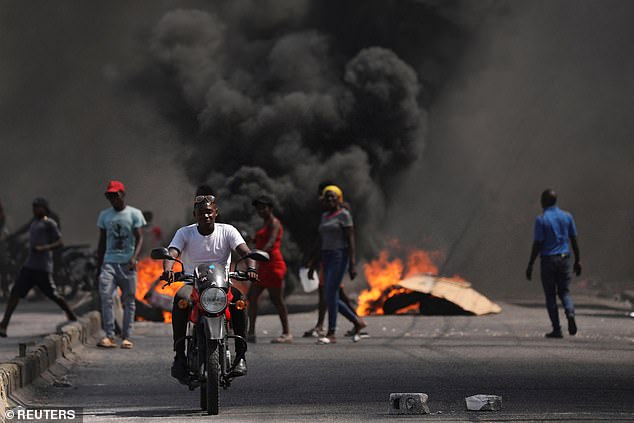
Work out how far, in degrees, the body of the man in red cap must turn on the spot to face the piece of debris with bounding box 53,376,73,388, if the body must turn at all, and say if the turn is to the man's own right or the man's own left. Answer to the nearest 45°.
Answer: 0° — they already face it

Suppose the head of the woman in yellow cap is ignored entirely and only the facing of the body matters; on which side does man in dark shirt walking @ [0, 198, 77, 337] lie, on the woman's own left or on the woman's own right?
on the woman's own right

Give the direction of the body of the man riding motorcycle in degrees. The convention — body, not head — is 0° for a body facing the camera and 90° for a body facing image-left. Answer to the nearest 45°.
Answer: approximately 0°

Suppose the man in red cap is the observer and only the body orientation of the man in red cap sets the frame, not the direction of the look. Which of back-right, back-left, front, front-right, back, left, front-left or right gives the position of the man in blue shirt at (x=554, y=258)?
left

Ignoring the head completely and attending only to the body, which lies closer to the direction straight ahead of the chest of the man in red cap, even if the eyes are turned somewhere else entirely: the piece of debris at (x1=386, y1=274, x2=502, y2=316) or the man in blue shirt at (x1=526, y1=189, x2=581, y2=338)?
the man in blue shirt

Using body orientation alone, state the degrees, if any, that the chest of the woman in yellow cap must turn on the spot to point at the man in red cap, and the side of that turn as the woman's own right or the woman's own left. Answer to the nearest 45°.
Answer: approximately 45° to the woman's own right

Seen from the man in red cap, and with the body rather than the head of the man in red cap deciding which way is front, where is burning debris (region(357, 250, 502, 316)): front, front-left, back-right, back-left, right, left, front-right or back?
back-left

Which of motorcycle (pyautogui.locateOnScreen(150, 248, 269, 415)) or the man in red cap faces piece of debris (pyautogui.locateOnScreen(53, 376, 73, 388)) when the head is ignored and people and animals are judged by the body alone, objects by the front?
the man in red cap

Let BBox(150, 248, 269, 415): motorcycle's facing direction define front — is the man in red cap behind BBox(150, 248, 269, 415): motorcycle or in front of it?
behind
